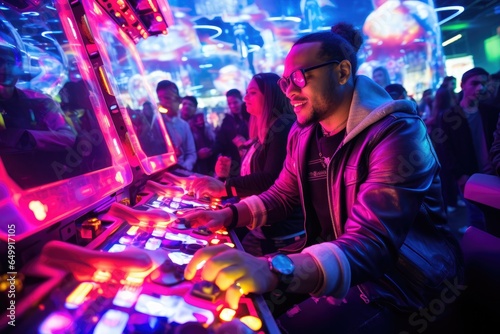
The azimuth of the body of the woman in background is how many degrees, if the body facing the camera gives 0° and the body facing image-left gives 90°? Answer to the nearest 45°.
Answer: approximately 90°

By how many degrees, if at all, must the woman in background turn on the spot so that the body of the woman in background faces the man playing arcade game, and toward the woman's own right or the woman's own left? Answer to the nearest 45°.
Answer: approximately 90° to the woman's own left

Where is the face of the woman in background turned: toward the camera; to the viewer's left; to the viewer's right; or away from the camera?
to the viewer's left
